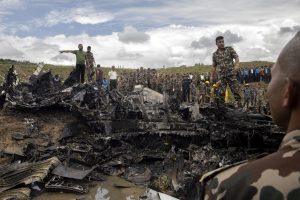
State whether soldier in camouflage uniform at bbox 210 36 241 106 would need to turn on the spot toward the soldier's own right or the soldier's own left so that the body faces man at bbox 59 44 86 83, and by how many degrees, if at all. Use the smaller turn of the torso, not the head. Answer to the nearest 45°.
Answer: approximately 90° to the soldier's own right

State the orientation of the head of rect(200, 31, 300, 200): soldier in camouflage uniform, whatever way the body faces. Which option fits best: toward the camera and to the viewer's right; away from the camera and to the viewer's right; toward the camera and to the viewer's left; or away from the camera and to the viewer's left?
away from the camera and to the viewer's left

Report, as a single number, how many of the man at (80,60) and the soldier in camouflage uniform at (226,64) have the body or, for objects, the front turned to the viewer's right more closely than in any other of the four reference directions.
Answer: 0

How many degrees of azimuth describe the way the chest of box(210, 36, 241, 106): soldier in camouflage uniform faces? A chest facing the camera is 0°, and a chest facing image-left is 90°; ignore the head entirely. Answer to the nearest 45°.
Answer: approximately 45°

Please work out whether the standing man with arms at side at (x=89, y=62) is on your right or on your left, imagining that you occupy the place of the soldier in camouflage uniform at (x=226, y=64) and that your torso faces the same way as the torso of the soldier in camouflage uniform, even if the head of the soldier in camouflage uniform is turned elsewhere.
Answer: on your right

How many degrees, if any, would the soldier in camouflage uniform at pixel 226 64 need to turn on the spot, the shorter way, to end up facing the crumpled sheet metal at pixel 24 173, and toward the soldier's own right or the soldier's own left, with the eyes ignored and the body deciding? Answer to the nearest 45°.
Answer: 0° — they already face it

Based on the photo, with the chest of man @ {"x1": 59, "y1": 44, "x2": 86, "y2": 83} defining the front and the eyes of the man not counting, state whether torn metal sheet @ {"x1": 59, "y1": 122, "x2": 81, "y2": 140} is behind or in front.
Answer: in front

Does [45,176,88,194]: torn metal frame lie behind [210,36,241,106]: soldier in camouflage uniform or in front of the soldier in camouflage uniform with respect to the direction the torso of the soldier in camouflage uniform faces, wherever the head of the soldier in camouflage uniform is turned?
in front
